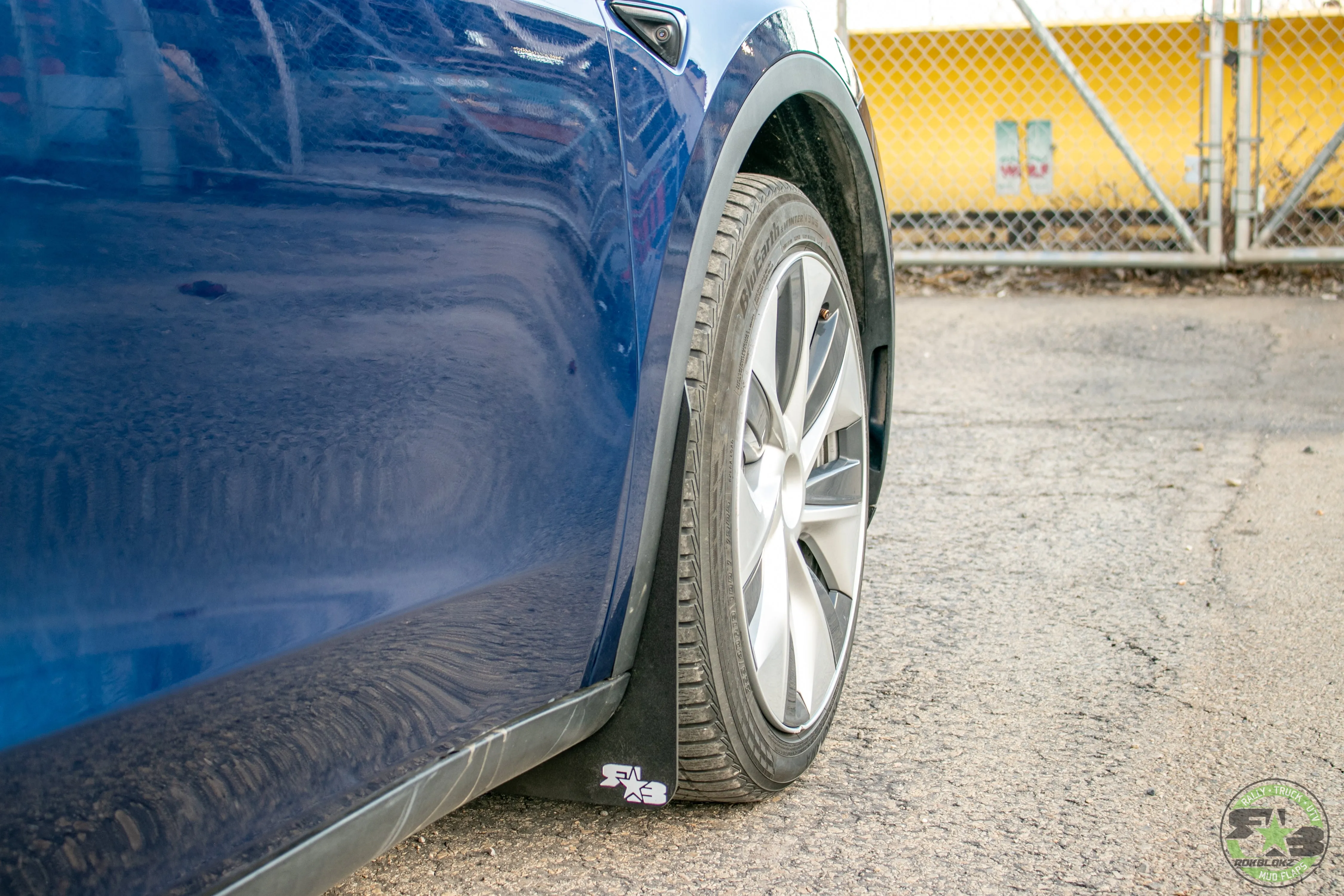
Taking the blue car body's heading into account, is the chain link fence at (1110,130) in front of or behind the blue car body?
in front

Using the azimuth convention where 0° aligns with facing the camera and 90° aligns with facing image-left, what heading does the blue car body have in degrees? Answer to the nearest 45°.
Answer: approximately 225°

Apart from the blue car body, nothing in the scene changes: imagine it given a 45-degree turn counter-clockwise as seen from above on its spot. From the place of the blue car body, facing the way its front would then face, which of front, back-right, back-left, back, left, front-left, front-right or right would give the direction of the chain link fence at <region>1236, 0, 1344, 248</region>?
front-right
